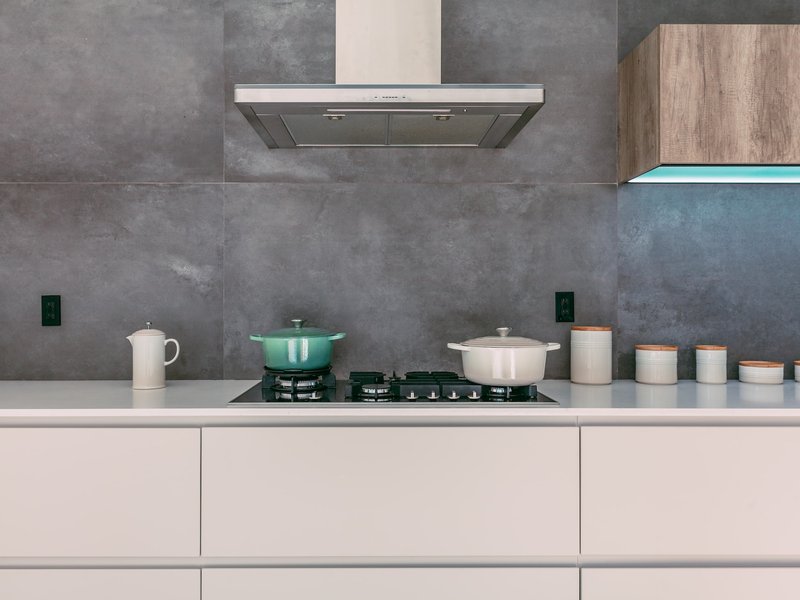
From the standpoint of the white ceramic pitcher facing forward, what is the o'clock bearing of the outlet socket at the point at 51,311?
The outlet socket is roughly at 2 o'clock from the white ceramic pitcher.

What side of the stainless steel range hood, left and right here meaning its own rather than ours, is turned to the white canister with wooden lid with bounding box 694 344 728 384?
left

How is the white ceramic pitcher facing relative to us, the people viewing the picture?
facing to the left of the viewer

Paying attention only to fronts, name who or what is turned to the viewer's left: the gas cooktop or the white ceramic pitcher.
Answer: the white ceramic pitcher

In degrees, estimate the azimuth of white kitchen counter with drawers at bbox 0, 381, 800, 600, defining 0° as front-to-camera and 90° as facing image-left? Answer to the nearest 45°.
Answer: approximately 0°
